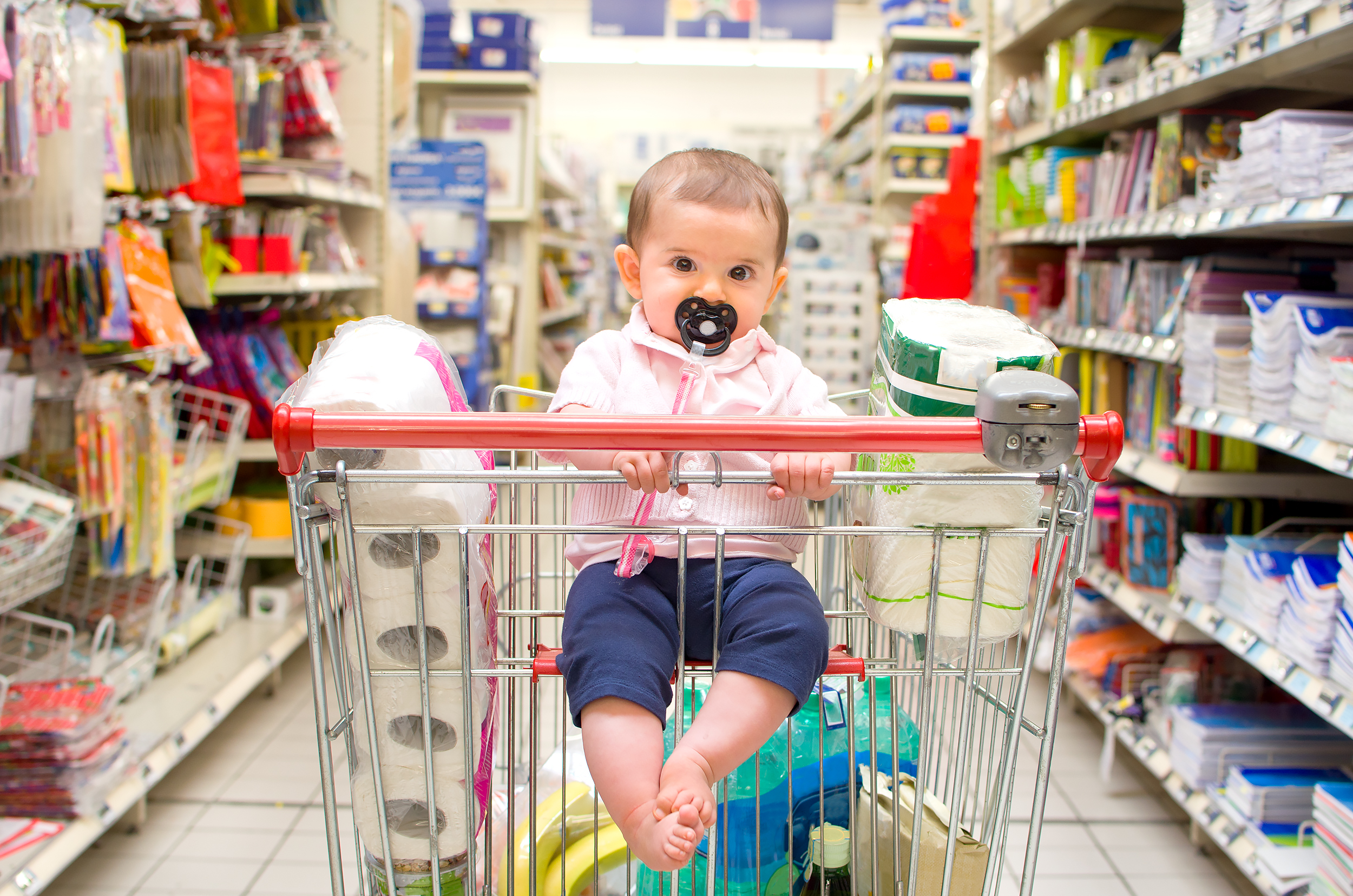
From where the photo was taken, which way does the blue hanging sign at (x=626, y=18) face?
toward the camera

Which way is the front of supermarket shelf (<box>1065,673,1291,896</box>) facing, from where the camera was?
facing to the left of the viewer

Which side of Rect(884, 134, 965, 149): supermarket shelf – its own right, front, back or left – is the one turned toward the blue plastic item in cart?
front

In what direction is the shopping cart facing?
away from the camera

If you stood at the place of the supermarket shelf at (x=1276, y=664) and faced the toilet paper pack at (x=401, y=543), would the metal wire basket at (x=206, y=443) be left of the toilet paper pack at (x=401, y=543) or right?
right

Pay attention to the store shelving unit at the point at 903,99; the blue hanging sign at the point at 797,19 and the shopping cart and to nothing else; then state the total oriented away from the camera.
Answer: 1

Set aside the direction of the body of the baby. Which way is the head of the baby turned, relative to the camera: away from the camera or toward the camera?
toward the camera

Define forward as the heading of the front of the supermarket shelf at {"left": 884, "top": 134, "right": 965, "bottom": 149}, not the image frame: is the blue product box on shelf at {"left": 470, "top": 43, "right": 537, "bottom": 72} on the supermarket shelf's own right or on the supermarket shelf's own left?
on the supermarket shelf's own right

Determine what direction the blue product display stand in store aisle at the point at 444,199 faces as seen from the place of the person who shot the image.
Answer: facing the viewer

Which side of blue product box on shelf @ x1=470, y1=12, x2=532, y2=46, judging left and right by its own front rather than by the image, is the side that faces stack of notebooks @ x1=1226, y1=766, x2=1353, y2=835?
front

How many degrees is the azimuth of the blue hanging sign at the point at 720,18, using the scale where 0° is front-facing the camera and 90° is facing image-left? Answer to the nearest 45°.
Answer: approximately 0°
